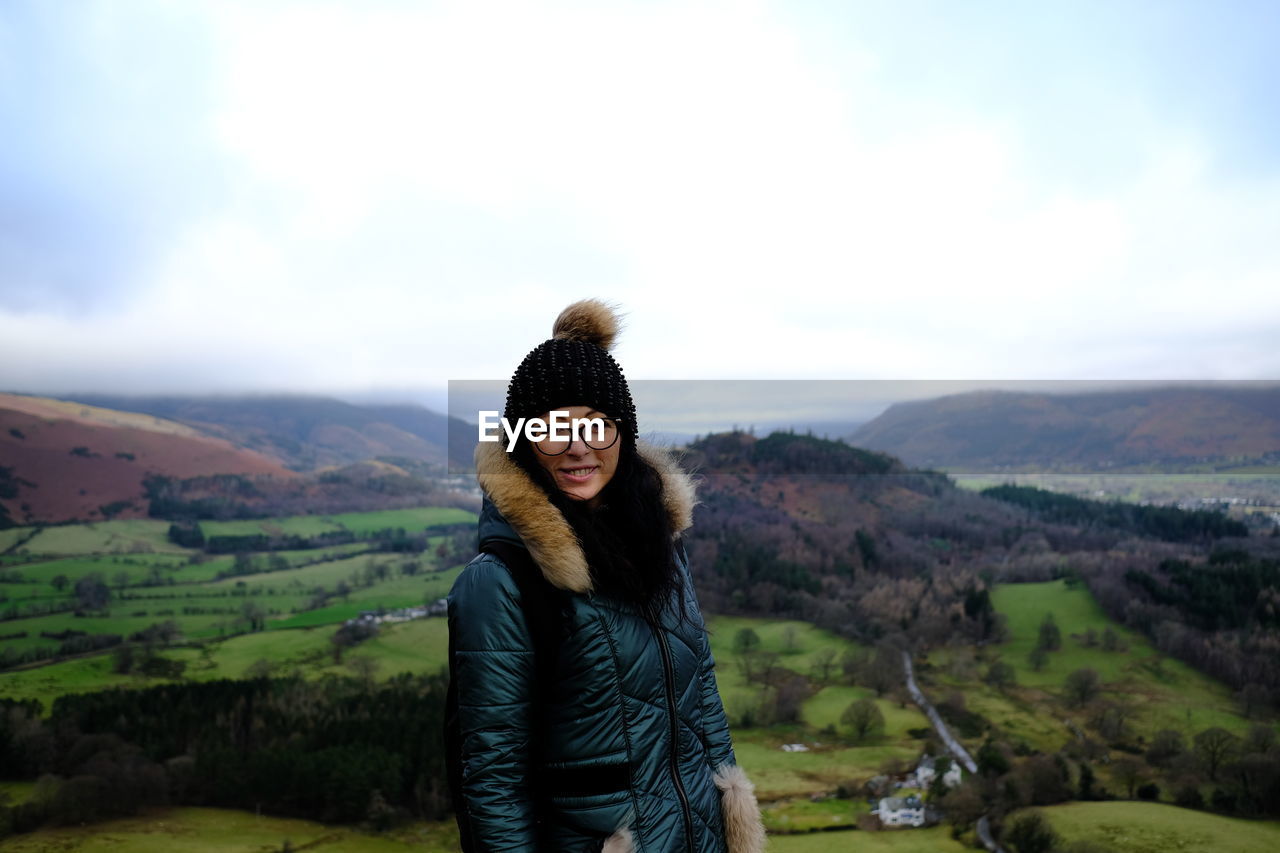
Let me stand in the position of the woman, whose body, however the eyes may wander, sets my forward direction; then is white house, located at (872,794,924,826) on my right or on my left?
on my left

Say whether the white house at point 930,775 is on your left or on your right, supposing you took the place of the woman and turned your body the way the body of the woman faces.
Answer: on your left

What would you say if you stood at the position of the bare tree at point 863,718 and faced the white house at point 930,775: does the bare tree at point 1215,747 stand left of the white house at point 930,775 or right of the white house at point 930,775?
left

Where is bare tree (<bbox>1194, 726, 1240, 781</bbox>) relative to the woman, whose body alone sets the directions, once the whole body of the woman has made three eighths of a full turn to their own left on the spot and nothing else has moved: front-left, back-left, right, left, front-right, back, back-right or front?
front-right

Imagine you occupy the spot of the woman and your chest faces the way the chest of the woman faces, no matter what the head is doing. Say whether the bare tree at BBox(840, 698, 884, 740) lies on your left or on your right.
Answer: on your left

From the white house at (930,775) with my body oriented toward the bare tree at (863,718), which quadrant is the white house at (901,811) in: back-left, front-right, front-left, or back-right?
back-left

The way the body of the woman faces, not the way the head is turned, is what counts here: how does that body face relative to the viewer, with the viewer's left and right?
facing the viewer and to the right of the viewer
